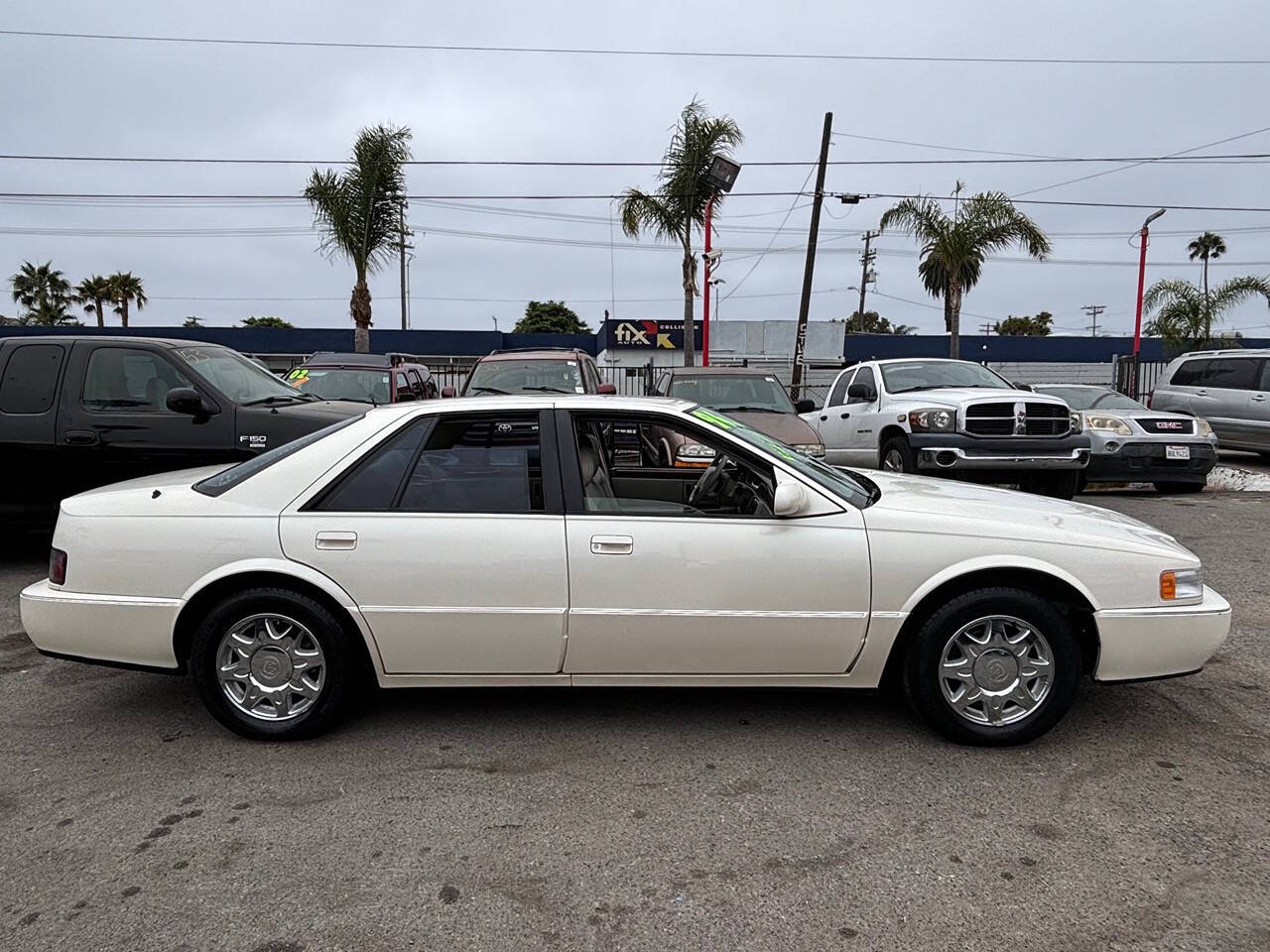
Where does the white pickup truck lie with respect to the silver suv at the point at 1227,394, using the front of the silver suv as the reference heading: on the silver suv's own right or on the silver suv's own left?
on the silver suv's own right

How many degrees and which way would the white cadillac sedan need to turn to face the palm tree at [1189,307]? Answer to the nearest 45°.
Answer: approximately 45° to its left

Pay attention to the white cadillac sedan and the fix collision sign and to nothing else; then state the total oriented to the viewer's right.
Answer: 1

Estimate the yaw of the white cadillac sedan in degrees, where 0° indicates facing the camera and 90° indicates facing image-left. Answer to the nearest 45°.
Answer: approximately 270°

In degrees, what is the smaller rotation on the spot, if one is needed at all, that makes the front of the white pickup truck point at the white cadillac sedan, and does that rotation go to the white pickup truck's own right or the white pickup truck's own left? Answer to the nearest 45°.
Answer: approximately 45° to the white pickup truck's own right

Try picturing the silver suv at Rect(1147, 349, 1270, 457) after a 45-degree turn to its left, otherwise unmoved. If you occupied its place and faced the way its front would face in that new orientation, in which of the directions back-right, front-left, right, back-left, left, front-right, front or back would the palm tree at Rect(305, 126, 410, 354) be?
back

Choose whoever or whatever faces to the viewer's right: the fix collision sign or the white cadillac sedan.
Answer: the white cadillac sedan

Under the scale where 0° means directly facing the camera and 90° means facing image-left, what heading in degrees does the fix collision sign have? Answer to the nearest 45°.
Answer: approximately 0°

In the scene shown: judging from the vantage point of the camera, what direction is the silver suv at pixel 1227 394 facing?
facing the viewer and to the right of the viewer

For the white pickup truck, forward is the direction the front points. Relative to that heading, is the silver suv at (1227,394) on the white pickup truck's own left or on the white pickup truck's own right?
on the white pickup truck's own left

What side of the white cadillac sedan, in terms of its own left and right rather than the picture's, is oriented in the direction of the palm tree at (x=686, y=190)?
left

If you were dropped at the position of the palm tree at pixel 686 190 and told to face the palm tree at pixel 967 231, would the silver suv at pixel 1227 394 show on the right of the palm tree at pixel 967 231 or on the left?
right

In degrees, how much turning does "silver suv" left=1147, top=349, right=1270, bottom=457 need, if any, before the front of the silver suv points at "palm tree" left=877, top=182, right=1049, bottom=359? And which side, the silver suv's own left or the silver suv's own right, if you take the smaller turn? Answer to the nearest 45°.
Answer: approximately 180°

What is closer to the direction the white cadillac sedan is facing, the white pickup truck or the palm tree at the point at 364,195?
the white pickup truck
